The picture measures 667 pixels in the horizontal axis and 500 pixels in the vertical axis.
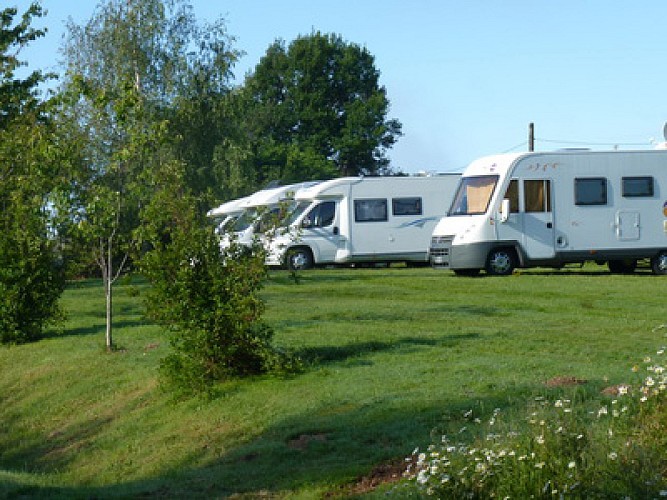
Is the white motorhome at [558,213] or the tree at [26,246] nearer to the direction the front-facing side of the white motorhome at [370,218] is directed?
the tree

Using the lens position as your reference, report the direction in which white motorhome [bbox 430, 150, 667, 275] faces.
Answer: facing the viewer and to the left of the viewer

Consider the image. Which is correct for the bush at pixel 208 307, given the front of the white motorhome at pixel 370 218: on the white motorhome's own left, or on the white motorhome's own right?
on the white motorhome's own left

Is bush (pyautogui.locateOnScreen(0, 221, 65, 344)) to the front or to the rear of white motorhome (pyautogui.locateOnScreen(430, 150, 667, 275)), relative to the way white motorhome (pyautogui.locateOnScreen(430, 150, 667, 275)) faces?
to the front

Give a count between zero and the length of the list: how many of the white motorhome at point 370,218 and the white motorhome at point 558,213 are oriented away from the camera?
0

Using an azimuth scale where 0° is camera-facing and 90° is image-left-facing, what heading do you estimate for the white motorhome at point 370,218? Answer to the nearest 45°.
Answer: approximately 90°

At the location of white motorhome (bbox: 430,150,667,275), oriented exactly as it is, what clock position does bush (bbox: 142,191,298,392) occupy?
The bush is roughly at 11 o'clock from the white motorhome.

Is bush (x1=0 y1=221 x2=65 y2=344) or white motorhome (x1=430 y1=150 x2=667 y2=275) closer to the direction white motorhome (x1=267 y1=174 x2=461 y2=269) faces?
the bush

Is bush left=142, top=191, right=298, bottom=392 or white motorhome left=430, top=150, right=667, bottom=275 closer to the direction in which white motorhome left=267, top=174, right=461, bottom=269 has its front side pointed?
the bush

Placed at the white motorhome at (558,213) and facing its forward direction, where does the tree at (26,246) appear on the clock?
The tree is roughly at 12 o'clock from the white motorhome.
